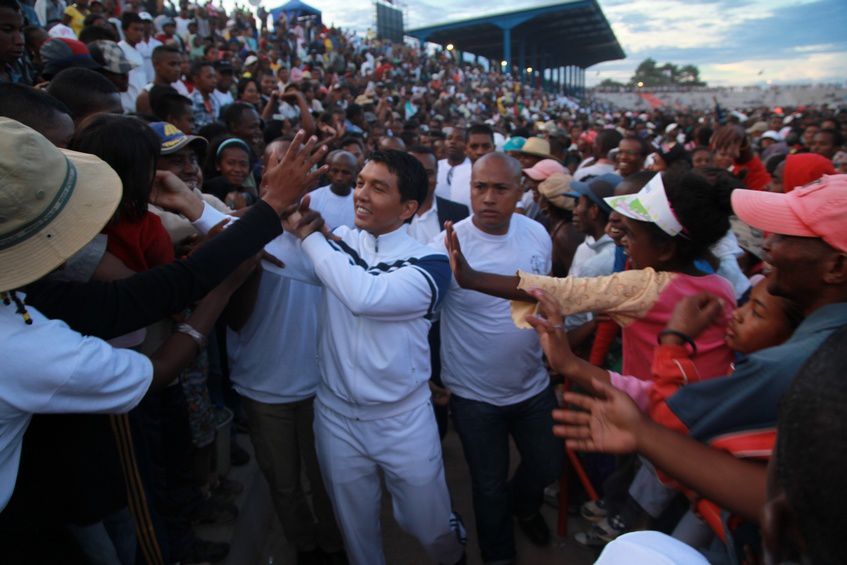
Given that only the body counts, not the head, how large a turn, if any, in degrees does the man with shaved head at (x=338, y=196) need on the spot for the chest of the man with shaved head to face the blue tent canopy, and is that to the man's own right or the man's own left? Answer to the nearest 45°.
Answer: approximately 180°

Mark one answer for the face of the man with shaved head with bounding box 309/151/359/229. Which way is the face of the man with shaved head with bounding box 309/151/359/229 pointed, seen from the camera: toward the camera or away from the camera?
toward the camera

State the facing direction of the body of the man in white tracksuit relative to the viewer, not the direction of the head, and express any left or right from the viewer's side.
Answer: facing the viewer and to the left of the viewer

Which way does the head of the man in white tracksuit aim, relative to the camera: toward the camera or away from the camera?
toward the camera

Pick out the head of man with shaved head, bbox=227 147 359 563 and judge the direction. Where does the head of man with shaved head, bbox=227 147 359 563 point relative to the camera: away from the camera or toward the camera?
toward the camera

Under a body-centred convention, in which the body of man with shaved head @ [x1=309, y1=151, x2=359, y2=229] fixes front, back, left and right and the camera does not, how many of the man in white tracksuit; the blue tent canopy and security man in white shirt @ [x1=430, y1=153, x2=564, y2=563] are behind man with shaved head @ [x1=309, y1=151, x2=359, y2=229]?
1

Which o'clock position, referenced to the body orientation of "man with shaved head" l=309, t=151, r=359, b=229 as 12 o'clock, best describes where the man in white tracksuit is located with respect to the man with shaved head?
The man in white tracksuit is roughly at 12 o'clock from the man with shaved head.

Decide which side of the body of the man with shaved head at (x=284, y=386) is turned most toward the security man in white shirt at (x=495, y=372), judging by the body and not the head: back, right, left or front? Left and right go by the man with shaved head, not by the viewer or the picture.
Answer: left

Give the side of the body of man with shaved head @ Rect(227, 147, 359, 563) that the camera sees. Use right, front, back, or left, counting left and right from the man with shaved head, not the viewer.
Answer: front

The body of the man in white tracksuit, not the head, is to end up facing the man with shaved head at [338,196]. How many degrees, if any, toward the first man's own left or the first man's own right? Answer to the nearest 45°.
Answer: approximately 135° to the first man's own right

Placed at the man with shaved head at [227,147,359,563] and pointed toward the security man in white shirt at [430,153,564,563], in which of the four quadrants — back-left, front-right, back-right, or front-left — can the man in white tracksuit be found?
front-right
